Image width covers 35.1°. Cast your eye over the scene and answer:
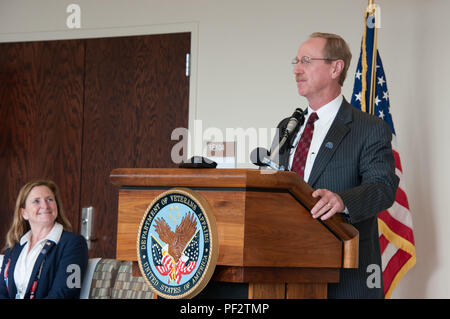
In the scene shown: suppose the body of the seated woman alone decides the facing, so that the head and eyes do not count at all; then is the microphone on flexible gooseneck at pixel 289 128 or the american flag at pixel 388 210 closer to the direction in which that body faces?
the microphone on flexible gooseneck

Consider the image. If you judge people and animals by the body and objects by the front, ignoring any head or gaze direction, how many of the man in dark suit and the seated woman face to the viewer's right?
0

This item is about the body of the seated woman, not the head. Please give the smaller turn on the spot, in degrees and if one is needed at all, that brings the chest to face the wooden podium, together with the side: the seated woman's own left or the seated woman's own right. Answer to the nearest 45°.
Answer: approximately 45° to the seated woman's own left

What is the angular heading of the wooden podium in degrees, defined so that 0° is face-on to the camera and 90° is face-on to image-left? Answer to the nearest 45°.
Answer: approximately 45°

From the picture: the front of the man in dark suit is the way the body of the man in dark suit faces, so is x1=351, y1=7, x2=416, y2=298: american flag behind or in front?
behind

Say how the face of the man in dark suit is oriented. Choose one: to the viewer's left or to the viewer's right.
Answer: to the viewer's left

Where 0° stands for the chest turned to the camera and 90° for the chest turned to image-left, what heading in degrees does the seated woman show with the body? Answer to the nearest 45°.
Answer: approximately 45°

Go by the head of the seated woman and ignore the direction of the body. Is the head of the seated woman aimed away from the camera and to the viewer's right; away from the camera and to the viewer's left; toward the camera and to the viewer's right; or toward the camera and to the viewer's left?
toward the camera and to the viewer's right

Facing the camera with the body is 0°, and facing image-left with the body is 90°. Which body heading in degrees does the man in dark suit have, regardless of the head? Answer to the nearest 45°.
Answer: approximately 45°

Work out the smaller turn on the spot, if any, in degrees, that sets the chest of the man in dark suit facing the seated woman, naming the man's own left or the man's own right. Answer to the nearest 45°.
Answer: approximately 90° to the man's own right
